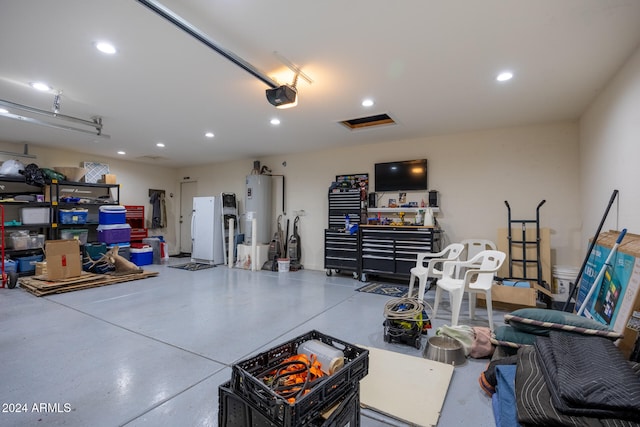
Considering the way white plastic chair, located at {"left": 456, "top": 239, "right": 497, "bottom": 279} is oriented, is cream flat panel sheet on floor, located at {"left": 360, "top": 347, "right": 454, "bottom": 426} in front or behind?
in front

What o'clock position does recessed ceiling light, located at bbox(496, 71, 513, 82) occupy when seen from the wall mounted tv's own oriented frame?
The recessed ceiling light is roughly at 11 o'clock from the wall mounted tv.

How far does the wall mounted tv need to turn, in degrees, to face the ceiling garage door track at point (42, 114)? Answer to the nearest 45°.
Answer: approximately 45° to its right

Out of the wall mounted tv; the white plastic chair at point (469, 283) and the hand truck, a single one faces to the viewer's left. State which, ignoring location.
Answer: the white plastic chair

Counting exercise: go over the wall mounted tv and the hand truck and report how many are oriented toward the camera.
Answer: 2

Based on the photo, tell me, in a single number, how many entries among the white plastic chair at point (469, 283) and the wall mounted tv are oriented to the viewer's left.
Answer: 1

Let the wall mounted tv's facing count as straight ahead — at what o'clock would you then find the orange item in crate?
The orange item in crate is roughly at 12 o'clock from the wall mounted tv.

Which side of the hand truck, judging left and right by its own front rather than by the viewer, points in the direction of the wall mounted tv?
right

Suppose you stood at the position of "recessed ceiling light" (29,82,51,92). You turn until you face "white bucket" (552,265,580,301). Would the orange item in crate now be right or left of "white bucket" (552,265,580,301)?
right

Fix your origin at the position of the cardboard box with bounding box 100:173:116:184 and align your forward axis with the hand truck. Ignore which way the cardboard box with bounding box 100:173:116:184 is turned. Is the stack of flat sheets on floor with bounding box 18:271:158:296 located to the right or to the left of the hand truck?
right

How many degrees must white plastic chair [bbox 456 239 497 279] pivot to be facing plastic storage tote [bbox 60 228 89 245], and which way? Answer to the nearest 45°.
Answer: approximately 45° to its right

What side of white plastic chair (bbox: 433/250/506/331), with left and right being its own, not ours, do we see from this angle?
left

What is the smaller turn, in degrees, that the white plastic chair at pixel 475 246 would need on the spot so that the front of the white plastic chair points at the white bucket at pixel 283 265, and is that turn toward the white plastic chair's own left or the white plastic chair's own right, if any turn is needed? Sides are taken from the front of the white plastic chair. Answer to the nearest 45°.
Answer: approximately 45° to the white plastic chair's own right

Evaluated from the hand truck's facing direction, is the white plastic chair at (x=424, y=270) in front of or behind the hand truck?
in front

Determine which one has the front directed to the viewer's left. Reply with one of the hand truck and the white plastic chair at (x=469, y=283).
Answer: the white plastic chair
